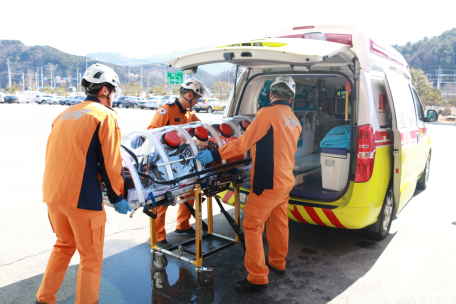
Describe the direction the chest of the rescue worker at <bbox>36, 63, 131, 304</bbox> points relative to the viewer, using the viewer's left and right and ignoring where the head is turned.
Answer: facing away from the viewer and to the right of the viewer

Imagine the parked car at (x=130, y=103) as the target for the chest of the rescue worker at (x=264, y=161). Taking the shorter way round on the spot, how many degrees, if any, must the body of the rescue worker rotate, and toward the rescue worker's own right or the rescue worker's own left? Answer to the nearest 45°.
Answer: approximately 45° to the rescue worker's own right

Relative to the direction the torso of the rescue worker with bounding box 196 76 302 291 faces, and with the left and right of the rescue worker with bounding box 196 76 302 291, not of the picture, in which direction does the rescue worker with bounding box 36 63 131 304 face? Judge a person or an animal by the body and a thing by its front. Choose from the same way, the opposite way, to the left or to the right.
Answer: to the right

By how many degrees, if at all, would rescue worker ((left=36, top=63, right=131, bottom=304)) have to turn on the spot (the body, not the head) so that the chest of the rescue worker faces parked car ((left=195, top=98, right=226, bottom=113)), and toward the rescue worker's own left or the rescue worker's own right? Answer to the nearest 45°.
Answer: approximately 45° to the rescue worker's own left

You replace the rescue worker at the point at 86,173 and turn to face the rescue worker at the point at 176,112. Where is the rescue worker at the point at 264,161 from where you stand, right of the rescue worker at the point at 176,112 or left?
right

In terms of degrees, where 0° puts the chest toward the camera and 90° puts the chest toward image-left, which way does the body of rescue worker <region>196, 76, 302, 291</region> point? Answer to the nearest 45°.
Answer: approximately 135°

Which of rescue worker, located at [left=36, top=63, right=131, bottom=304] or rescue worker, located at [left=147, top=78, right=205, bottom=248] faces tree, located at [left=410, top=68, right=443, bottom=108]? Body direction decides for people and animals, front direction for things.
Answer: rescue worker, located at [left=36, top=63, right=131, bottom=304]

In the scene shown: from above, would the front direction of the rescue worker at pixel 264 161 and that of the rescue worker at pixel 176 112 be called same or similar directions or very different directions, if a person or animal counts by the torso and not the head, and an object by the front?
very different directions

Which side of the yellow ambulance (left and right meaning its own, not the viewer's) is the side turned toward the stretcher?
back

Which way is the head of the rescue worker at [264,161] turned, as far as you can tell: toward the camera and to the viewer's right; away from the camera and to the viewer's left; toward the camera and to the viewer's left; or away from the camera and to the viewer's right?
away from the camera and to the viewer's left

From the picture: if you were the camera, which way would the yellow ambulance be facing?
facing away from the viewer and to the right of the viewer
